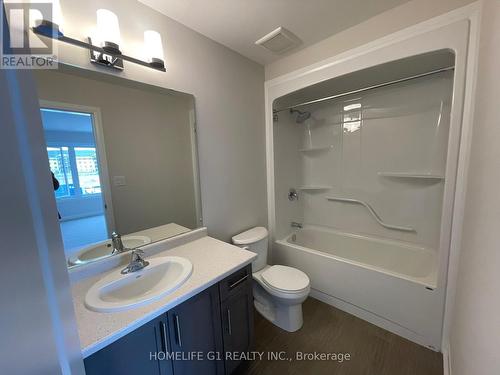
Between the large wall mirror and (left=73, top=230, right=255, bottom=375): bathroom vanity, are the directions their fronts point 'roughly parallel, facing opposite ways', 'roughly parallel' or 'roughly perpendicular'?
roughly parallel

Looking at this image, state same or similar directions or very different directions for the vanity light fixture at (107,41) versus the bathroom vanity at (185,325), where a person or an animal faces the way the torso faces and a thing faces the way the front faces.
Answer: same or similar directions

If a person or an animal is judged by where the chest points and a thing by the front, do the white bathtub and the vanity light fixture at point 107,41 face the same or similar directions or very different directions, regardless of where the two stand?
very different directions

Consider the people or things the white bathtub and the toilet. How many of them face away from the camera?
0

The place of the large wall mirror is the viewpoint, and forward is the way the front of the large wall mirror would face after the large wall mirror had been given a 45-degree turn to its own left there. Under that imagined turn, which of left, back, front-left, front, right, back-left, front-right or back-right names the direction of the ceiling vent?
front

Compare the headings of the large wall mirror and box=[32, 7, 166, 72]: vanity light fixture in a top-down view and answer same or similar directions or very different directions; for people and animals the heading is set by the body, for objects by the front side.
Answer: same or similar directions

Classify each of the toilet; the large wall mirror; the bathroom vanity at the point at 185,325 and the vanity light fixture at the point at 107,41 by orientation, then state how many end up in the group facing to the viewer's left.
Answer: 0

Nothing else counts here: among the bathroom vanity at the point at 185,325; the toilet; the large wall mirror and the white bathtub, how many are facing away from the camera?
0

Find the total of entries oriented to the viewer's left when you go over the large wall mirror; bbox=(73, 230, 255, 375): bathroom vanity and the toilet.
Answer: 0

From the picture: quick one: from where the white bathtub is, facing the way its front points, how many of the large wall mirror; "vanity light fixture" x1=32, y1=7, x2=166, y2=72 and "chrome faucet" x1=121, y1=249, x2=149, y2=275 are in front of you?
3

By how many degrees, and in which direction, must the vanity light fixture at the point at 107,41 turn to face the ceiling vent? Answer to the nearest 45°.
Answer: approximately 45° to its left
